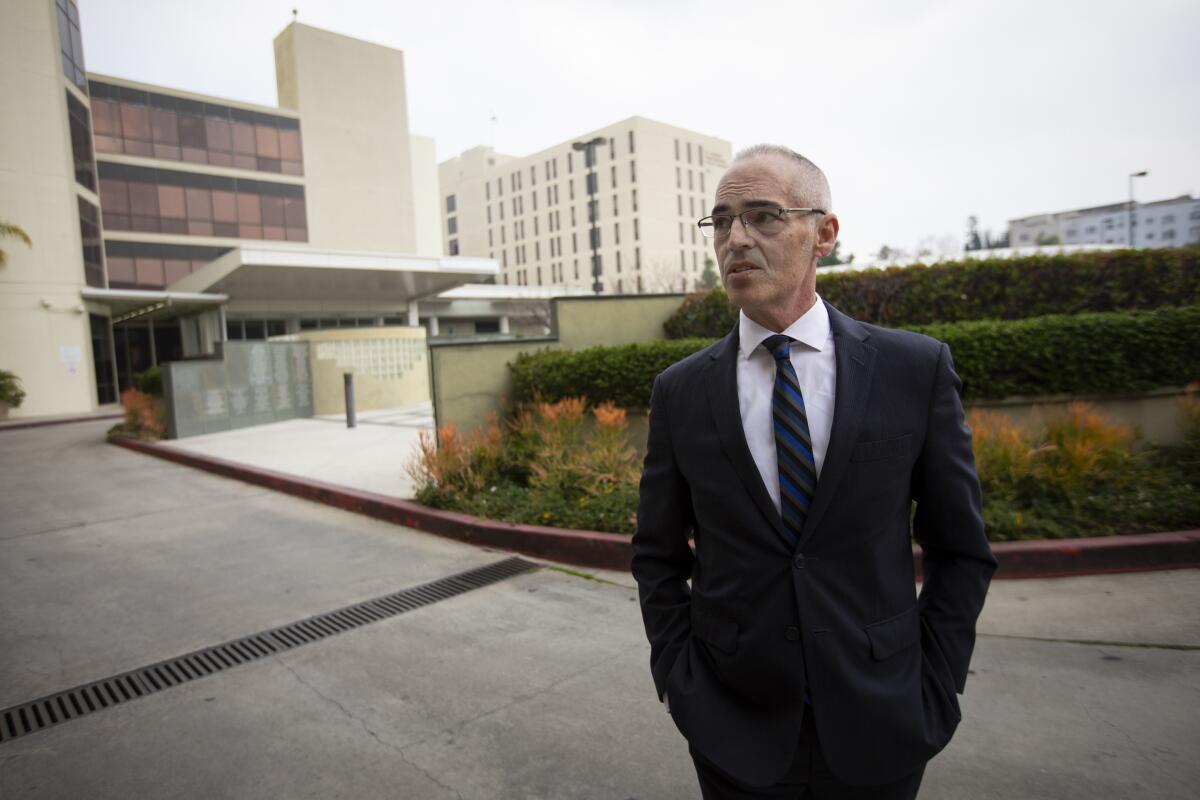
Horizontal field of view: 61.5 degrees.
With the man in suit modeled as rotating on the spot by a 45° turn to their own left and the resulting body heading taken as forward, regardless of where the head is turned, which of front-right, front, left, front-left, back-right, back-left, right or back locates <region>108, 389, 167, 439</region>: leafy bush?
back

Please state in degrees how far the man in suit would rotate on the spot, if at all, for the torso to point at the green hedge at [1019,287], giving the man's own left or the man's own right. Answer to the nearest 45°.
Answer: approximately 180°

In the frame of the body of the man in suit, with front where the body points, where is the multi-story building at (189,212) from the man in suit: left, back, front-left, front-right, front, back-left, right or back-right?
back-right

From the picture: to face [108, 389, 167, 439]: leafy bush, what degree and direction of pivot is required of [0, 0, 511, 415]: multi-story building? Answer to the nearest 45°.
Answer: approximately 45° to its right

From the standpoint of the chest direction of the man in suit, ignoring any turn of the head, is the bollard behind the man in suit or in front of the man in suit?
behind
